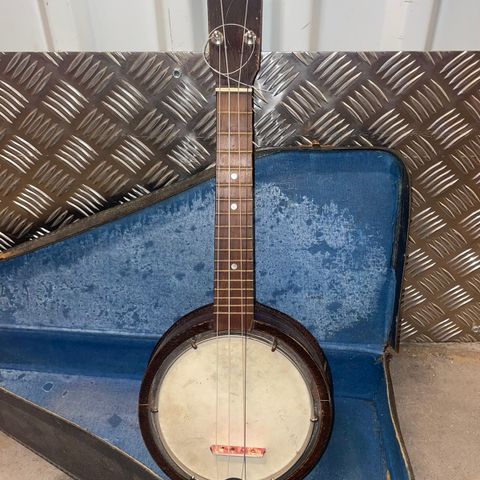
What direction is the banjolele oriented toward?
toward the camera

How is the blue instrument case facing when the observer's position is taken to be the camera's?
facing the viewer
